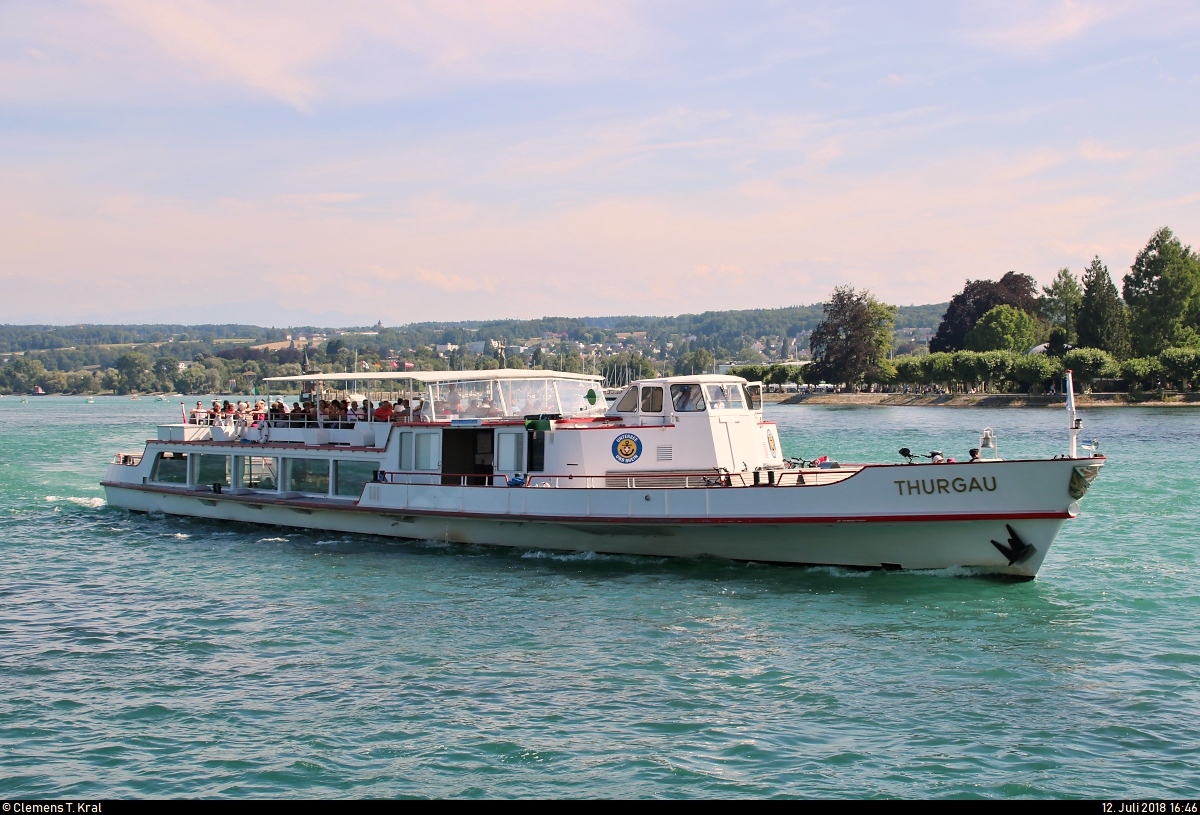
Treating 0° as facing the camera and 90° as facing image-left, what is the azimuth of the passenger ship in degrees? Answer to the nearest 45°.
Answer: approximately 315°
